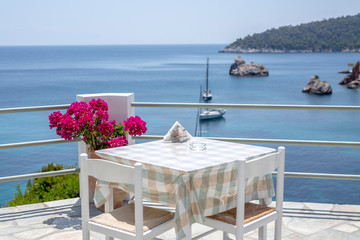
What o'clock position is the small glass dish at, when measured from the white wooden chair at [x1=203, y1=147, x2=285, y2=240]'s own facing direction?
The small glass dish is roughly at 12 o'clock from the white wooden chair.

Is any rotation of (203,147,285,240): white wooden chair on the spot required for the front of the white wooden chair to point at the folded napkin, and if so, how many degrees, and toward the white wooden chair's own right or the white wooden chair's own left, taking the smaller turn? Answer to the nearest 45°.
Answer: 0° — it already faces it

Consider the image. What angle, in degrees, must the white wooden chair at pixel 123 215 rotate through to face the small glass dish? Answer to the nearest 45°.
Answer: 0° — it already faces it

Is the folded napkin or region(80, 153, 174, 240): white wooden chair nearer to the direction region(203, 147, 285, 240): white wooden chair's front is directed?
the folded napkin

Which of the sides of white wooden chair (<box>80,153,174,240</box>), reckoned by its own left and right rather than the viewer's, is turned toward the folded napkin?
front

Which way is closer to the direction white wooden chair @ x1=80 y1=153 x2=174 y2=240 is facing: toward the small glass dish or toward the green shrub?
the small glass dish

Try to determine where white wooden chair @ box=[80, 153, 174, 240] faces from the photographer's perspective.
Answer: facing away from the viewer and to the right of the viewer

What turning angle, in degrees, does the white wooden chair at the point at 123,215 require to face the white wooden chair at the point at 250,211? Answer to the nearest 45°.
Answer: approximately 45° to its right

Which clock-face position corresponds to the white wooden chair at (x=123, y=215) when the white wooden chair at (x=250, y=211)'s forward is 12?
the white wooden chair at (x=123, y=215) is roughly at 10 o'clock from the white wooden chair at (x=250, y=211).

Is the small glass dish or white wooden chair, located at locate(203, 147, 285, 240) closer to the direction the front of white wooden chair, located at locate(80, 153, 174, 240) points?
the small glass dish

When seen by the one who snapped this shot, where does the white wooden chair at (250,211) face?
facing away from the viewer and to the left of the viewer

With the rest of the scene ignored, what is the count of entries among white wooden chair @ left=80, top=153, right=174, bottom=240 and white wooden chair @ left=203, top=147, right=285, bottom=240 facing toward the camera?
0
